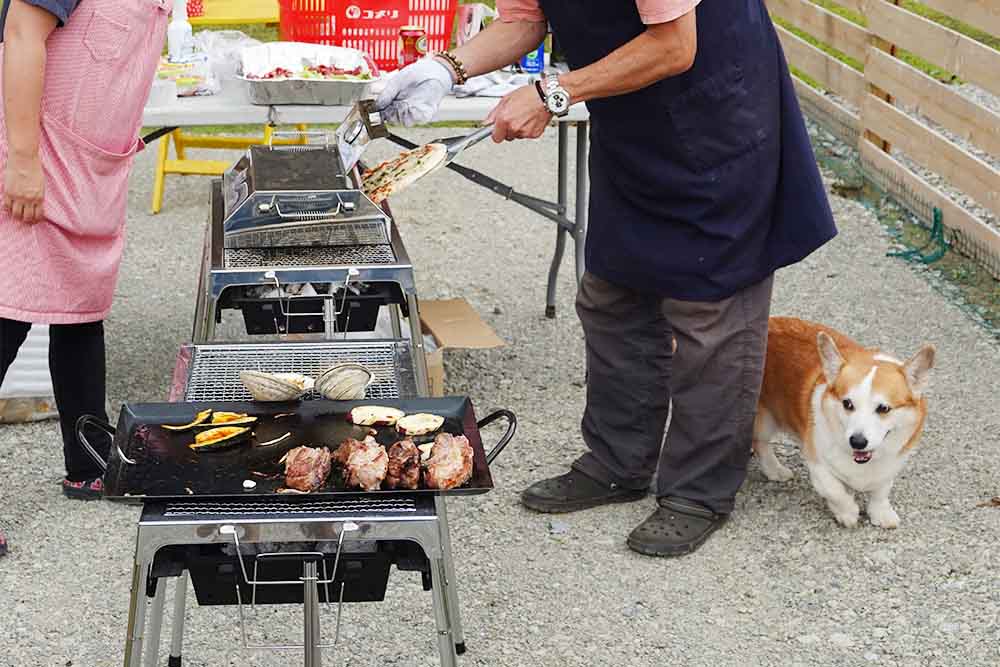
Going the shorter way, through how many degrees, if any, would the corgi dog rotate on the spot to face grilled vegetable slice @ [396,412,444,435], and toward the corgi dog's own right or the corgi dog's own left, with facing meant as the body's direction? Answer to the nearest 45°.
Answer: approximately 90° to the corgi dog's own right

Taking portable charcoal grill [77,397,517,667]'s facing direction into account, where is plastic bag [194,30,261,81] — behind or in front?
behind

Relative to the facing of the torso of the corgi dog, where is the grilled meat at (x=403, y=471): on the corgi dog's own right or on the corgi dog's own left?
on the corgi dog's own right

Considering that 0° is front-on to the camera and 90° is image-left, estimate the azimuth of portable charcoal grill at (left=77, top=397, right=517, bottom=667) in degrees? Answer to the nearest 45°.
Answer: approximately 0°

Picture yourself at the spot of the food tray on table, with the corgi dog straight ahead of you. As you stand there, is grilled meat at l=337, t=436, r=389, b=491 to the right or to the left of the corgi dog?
right

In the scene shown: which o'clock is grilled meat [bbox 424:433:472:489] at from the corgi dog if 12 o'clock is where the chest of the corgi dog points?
The grilled meat is roughly at 2 o'clock from the corgi dog.

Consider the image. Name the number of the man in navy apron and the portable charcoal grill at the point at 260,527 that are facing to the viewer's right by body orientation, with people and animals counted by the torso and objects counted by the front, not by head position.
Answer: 0
